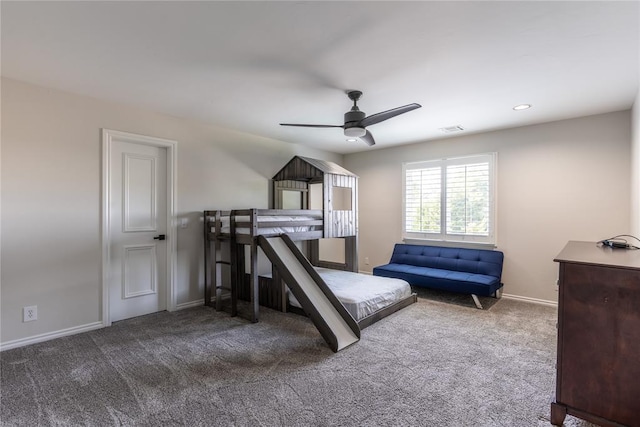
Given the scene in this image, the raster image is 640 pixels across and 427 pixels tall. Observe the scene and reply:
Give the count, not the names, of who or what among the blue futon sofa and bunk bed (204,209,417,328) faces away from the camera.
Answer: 0

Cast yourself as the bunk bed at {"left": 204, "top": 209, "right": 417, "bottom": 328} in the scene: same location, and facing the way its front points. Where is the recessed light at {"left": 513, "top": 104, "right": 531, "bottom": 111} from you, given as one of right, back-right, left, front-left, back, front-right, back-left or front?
front-left

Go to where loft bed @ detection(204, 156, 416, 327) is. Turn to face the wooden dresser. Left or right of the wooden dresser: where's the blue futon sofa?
left

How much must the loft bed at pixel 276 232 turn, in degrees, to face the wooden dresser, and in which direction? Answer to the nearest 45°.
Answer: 0° — it already faces it

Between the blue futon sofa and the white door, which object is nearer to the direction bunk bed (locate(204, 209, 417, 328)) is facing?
the blue futon sofa

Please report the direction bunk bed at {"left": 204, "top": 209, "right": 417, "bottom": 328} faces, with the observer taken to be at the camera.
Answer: facing the viewer and to the right of the viewer

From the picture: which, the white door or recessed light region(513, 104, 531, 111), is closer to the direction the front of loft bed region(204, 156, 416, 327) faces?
the recessed light

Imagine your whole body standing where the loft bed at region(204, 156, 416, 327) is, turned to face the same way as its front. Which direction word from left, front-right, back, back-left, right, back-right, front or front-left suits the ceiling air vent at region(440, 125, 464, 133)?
front-left

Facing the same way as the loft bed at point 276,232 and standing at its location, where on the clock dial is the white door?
The white door is roughly at 4 o'clock from the loft bed.

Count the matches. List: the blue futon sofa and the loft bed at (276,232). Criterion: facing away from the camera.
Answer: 0

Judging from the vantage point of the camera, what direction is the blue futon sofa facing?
facing the viewer and to the left of the viewer

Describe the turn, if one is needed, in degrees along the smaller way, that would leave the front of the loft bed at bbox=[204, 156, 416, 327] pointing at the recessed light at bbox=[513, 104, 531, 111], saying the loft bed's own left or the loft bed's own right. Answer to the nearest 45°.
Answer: approximately 45° to the loft bed's own left
